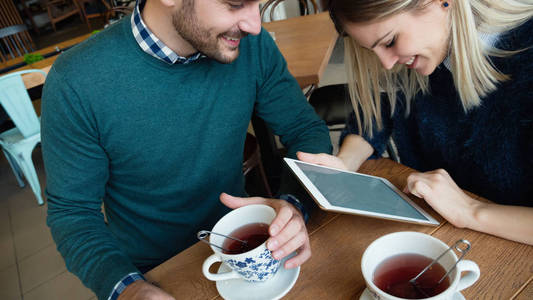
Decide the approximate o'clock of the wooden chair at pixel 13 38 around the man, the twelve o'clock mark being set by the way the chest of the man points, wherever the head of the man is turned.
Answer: The wooden chair is roughly at 7 o'clock from the man.

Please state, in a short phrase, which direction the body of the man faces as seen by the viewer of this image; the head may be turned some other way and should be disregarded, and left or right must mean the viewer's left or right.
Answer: facing the viewer and to the right of the viewer

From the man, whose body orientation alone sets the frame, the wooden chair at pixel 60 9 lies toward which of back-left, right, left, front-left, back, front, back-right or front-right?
back-left

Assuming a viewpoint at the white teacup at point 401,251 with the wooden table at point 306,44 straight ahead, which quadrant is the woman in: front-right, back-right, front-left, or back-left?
front-right

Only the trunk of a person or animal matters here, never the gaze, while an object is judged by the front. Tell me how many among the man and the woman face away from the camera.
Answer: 0

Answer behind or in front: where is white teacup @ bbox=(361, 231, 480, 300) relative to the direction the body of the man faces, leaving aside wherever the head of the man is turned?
in front
